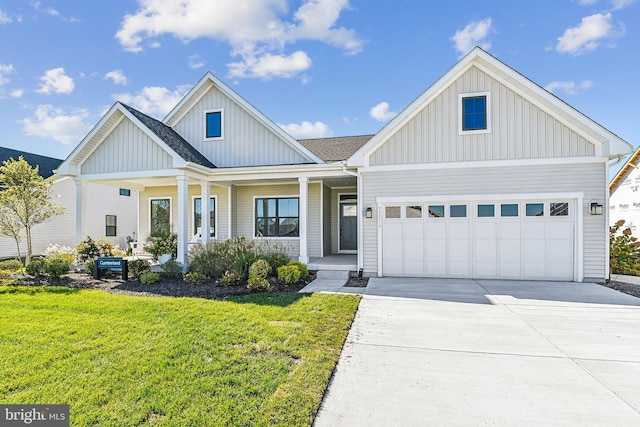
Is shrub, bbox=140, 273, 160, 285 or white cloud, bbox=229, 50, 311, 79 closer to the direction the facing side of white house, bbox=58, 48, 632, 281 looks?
the shrub

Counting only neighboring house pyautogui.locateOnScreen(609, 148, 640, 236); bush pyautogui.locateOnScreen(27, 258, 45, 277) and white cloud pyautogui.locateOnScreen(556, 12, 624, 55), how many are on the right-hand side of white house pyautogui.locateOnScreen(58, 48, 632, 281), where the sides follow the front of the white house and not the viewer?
1

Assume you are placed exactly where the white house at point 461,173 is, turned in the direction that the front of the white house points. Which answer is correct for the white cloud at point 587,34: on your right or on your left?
on your left

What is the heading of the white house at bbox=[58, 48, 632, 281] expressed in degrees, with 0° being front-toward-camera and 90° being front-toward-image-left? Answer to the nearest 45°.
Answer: approximately 0°

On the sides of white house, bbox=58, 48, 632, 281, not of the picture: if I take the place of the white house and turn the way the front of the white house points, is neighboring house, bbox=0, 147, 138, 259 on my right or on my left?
on my right

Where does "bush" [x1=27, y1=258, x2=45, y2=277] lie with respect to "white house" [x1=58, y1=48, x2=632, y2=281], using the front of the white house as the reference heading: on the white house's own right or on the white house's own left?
on the white house's own right

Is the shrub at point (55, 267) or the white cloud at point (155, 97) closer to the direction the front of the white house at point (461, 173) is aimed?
the shrub

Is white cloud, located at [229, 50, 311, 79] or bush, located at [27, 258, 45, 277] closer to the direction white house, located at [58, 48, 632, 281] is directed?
the bush

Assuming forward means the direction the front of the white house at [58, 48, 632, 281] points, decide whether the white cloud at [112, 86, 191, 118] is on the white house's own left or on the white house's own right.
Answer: on the white house's own right

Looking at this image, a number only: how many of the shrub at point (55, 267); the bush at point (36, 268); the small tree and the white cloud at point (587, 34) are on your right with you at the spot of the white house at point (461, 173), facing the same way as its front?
3

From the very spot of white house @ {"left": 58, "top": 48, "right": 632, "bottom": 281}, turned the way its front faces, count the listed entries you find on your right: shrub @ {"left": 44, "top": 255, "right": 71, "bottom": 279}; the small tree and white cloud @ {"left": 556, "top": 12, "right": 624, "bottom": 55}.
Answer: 2

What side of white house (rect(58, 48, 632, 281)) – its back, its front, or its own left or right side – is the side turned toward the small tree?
right
